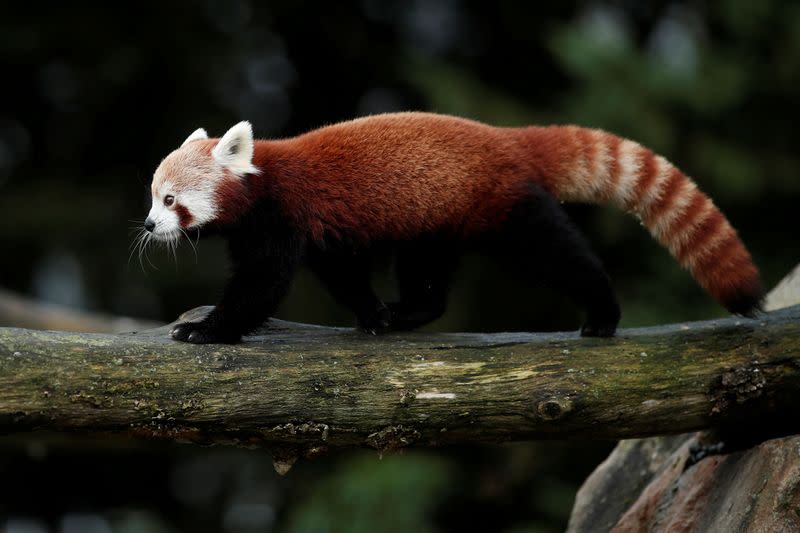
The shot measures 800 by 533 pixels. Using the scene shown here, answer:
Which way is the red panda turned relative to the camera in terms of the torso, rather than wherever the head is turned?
to the viewer's left
